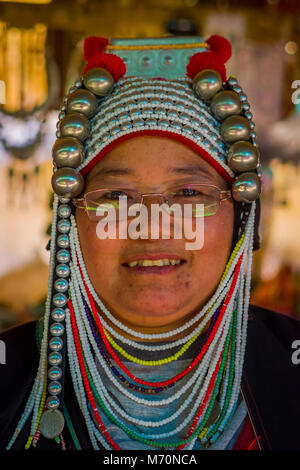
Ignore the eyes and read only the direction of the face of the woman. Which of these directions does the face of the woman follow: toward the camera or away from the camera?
toward the camera

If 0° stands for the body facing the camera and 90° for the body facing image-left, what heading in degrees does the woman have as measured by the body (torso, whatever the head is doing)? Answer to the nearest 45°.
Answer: approximately 0°

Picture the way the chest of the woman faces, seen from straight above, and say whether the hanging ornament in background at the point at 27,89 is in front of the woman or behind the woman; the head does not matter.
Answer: behind
